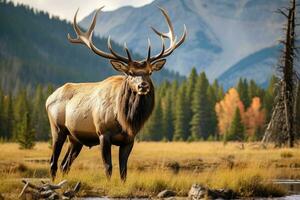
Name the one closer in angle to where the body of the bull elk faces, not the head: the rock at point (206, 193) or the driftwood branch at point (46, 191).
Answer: the rock

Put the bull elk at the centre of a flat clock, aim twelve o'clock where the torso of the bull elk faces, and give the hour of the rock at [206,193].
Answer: The rock is roughly at 12 o'clock from the bull elk.

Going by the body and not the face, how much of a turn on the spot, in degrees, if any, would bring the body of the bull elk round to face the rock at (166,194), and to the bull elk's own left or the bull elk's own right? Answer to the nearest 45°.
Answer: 0° — it already faces it

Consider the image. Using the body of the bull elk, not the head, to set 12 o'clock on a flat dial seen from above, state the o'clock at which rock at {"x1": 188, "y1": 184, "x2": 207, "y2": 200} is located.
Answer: The rock is roughly at 12 o'clock from the bull elk.

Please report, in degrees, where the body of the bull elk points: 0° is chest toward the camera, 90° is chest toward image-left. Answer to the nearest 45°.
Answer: approximately 315°

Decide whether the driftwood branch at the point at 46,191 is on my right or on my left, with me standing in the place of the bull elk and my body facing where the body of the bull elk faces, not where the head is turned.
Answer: on my right

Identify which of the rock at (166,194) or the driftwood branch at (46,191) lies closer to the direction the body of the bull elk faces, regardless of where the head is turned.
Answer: the rock

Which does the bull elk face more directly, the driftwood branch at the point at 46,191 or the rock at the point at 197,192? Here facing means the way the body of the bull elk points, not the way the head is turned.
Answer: the rock
